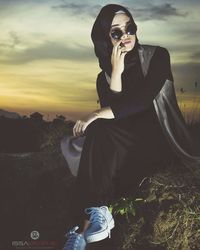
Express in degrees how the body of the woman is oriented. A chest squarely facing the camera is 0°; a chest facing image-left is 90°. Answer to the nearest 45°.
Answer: approximately 45°
